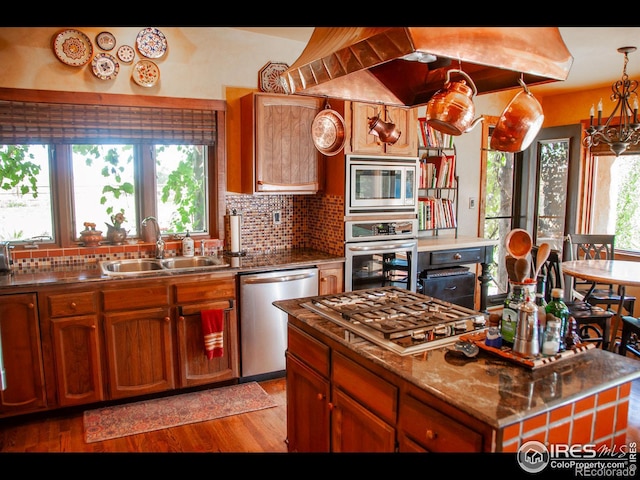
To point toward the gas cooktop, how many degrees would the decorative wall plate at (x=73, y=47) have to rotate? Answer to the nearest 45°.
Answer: approximately 45° to its left

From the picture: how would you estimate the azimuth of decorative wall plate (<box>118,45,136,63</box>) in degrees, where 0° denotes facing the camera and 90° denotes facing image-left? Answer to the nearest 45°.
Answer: approximately 0°

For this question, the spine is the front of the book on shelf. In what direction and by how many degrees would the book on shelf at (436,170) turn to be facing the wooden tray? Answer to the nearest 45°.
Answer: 0° — it already faces it

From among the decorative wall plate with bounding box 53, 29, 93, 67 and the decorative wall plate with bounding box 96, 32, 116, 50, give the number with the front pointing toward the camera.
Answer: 2

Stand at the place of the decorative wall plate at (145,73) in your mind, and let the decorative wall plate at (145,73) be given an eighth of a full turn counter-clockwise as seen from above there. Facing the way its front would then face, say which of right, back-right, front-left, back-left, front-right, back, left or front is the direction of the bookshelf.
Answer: front-left
